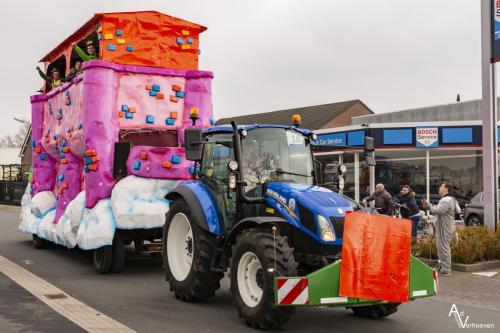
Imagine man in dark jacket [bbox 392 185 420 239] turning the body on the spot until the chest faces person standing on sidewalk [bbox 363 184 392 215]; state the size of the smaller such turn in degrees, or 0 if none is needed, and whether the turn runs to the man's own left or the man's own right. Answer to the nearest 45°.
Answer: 0° — they already face them

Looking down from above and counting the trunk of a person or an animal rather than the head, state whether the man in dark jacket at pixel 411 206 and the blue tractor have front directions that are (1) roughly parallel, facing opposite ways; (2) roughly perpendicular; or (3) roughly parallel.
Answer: roughly perpendicular

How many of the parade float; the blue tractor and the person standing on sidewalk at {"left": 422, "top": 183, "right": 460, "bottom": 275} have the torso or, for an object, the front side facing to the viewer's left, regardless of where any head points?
1

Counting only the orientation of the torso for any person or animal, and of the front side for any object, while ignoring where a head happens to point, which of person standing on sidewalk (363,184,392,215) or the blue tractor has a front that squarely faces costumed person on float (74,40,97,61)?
the person standing on sidewalk

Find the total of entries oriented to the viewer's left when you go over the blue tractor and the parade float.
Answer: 0

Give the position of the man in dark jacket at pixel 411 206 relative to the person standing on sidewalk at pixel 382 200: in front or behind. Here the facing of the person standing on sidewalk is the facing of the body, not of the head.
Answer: behind

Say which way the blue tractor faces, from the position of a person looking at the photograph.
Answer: facing the viewer and to the right of the viewer

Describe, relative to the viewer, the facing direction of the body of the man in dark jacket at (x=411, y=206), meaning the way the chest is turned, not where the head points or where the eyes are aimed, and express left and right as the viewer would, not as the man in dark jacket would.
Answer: facing the viewer and to the left of the viewer

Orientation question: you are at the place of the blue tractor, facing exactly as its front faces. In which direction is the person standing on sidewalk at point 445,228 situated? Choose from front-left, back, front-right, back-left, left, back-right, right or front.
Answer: left

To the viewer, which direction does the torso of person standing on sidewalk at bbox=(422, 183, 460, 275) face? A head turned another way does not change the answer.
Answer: to the viewer's left

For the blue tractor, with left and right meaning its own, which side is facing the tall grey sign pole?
left

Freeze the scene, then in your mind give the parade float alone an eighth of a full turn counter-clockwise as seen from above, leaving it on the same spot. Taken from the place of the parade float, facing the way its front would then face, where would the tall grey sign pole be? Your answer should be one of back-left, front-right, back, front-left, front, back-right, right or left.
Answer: front

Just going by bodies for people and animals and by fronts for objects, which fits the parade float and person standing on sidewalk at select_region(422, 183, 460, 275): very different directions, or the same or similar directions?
very different directions

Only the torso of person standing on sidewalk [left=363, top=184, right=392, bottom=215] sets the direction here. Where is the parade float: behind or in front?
in front

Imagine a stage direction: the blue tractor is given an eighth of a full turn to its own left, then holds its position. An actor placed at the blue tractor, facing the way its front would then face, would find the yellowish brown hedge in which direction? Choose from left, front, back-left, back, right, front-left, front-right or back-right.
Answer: front-left
